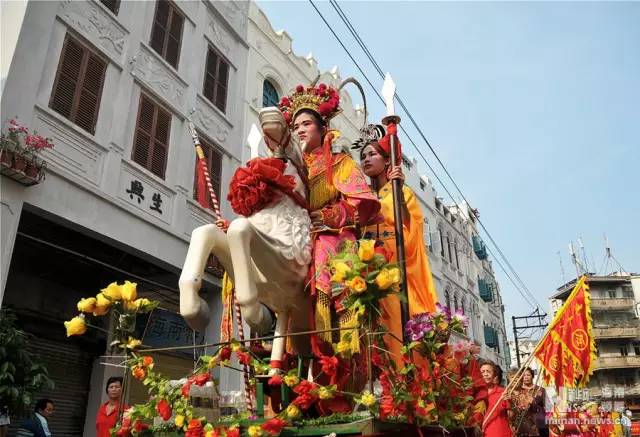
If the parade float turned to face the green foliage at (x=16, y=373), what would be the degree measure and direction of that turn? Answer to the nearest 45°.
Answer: approximately 90° to its right

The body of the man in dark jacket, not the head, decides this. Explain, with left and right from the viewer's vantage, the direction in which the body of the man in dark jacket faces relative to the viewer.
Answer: facing the viewer and to the right of the viewer

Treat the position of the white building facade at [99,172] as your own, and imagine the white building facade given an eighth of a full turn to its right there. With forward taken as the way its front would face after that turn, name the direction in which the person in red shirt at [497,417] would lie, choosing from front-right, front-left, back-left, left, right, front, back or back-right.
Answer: front-left

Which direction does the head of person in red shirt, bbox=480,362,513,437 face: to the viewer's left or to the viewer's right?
to the viewer's left

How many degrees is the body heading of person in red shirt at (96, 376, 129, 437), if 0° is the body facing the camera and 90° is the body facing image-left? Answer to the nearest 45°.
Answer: approximately 0°

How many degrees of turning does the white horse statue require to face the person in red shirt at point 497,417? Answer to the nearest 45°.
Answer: approximately 180°

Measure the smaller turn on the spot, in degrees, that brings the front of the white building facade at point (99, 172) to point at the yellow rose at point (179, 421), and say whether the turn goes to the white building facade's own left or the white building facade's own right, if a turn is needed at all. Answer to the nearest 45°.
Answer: approximately 45° to the white building facade's own right

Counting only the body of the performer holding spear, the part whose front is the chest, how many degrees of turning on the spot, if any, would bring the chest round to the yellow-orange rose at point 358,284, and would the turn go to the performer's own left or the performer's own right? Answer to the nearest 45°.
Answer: approximately 45° to the performer's own left

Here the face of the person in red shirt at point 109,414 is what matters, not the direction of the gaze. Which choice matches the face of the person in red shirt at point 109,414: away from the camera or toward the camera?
toward the camera

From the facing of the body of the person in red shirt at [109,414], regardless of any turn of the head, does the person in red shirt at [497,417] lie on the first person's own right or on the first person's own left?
on the first person's own left

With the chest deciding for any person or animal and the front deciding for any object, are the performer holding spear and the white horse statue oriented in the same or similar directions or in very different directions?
same or similar directions

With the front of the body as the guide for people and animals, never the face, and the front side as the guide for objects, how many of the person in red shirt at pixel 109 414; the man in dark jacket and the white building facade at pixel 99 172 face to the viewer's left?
0

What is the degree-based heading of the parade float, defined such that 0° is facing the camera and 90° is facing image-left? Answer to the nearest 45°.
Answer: approximately 45°
